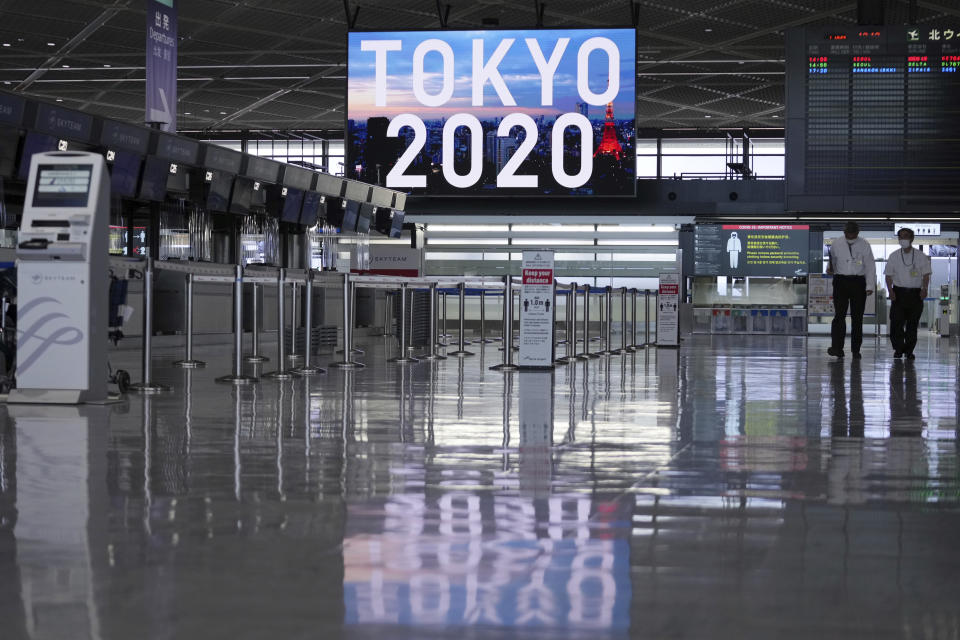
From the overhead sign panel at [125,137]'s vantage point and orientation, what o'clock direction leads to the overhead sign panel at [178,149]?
the overhead sign panel at [178,149] is roughly at 9 o'clock from the overhead sign panel at [125,137].

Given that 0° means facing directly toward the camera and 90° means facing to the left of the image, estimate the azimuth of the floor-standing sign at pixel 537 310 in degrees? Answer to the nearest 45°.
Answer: approximately 0°

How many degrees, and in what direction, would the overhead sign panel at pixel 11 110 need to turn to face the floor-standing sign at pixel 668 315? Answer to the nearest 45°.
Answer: approximately 45° to its left

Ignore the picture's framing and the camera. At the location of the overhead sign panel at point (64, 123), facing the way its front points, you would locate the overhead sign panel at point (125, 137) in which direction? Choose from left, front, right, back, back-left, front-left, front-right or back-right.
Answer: left

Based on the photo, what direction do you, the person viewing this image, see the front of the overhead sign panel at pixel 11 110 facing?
facing the viewer and to the right of the viewer

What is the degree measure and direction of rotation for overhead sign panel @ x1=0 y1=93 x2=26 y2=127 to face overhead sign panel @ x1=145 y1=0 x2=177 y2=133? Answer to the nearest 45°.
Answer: approximately 90° to its left

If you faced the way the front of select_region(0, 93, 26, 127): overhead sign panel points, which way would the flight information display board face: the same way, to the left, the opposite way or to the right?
to the right

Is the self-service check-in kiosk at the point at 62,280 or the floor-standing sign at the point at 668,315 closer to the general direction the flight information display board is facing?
the self-service check-in kiosk

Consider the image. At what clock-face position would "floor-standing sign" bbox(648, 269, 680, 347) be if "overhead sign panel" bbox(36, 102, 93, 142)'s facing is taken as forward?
The floor-standing sign is roughly at 10 o'clock from the overhead sign panel.

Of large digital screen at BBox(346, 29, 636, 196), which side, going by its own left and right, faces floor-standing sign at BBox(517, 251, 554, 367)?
front

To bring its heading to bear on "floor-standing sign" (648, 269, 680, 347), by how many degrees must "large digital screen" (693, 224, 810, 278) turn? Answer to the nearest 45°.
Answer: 0° — it already faces it
